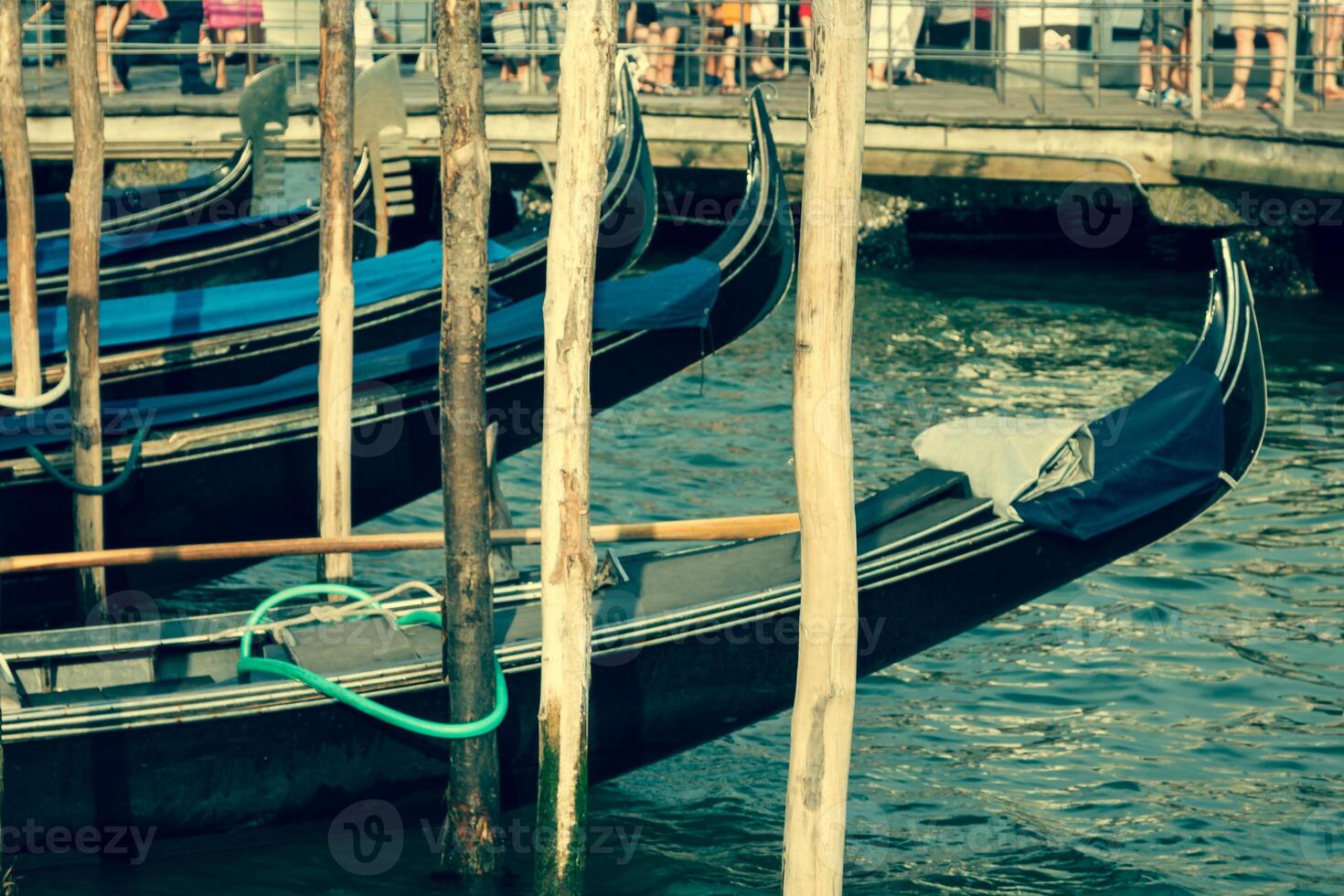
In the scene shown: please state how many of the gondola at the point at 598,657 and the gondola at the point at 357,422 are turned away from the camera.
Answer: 0

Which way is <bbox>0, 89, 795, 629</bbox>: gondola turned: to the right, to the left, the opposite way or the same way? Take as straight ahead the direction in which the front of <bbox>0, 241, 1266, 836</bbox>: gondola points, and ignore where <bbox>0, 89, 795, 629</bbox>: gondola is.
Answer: the same way

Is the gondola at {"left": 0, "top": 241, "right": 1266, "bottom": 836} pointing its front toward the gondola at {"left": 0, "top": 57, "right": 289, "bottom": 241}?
no

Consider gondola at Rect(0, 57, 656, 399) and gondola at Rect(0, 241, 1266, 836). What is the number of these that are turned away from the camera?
0

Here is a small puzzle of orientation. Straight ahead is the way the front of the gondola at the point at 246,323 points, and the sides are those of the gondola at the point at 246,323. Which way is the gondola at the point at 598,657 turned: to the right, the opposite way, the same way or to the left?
the same way

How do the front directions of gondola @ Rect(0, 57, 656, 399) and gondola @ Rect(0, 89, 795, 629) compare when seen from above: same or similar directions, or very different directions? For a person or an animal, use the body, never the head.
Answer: same or similar directions

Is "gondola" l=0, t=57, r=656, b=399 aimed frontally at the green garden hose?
no

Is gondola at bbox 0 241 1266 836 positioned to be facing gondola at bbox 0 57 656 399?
no
